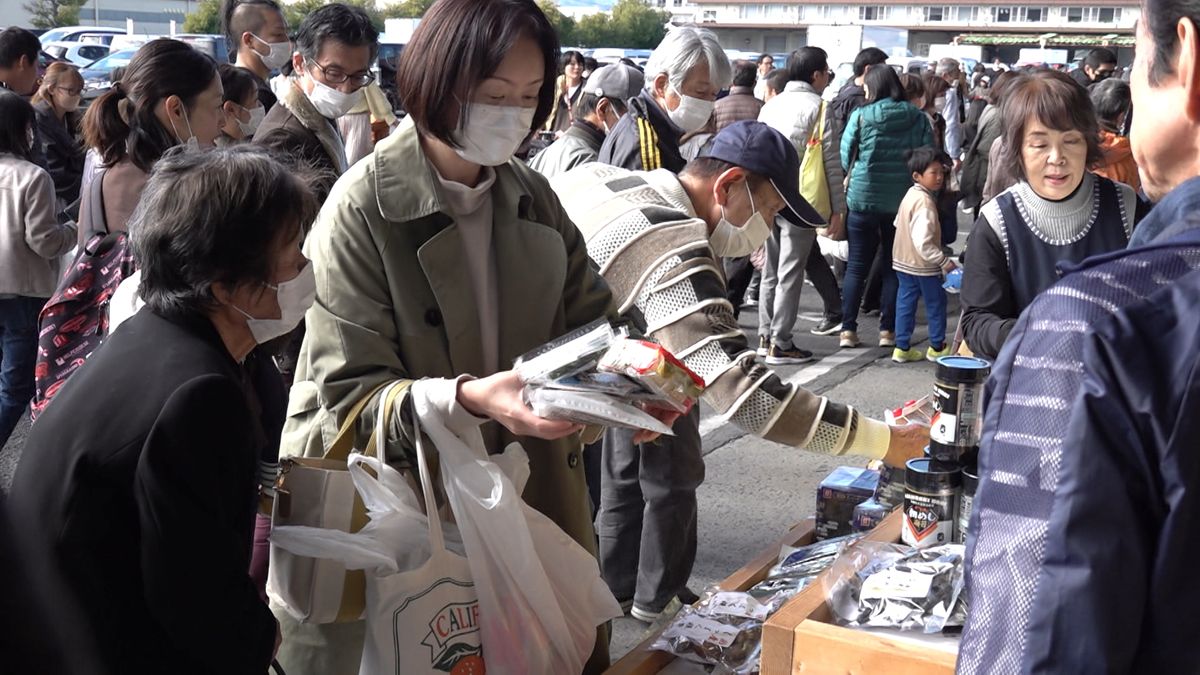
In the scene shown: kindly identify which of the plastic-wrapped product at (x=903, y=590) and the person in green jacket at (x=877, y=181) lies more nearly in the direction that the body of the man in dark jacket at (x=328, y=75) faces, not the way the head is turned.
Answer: the plastic-wrapped product

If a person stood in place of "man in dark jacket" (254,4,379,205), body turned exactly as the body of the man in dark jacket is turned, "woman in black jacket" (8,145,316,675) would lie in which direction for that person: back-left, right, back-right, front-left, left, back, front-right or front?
front-right

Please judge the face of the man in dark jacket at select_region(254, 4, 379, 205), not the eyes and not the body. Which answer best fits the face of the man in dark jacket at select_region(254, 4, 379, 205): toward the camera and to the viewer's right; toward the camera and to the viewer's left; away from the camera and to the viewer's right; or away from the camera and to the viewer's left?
toward the camera and to the viewer's right

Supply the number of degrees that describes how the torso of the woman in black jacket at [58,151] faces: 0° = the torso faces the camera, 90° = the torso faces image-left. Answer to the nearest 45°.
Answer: approximately 315°

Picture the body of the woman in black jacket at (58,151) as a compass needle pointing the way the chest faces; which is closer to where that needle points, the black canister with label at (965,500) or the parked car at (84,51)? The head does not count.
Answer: the black canister with label

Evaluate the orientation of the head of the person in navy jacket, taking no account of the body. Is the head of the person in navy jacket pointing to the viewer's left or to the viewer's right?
to the viewer's left

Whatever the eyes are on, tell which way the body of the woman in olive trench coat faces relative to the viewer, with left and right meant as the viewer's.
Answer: facing the viewer and to the right of the viewer
